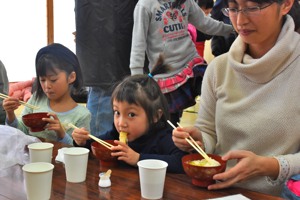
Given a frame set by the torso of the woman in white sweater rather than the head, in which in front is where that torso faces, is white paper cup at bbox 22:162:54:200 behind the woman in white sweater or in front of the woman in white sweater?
in front

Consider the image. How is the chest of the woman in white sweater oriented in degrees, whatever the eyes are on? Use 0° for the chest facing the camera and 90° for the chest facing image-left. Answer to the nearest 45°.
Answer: approximately 45°

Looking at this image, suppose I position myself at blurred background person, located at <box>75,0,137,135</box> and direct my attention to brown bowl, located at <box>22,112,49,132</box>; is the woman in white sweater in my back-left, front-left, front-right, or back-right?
front-left

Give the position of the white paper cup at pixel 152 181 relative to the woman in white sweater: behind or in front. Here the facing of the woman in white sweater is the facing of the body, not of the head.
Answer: in front

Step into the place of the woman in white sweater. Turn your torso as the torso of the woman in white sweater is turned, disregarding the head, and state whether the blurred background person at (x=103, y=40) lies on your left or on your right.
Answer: on your right

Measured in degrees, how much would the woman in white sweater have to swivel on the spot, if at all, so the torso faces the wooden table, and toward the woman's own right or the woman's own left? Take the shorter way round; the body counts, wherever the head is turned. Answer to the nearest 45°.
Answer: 0° — they already face it

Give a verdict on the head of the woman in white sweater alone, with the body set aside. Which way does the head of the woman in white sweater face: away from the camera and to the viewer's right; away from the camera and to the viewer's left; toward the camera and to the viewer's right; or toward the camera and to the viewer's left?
toward the camera and to the viewer's left

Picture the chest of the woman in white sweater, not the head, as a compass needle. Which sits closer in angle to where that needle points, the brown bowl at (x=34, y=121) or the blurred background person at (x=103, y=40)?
the brown bowl

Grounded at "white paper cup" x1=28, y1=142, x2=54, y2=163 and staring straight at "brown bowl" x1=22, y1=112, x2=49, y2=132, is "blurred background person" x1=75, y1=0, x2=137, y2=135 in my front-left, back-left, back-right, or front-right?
front-right

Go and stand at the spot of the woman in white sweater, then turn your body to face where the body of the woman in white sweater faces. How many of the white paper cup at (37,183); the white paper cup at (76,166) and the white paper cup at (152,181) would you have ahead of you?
3
